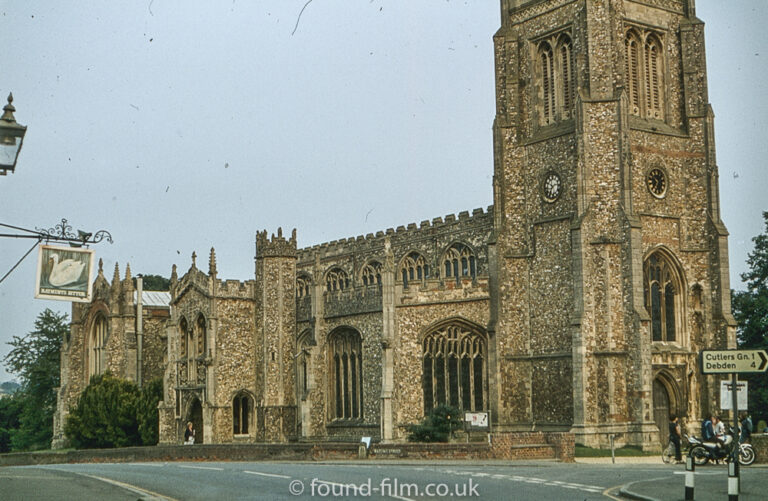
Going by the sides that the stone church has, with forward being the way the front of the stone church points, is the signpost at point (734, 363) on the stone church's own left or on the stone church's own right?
on the stone church's own right

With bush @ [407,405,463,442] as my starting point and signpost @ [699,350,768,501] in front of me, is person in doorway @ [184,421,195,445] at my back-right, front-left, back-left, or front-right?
back-right

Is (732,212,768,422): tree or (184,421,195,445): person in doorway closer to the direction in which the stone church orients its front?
the tree

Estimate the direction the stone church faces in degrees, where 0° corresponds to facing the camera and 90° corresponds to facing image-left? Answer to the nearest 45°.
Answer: approximately 315°

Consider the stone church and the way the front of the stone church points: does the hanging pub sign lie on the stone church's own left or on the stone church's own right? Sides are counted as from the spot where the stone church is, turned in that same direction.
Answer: on the stone church's own right
